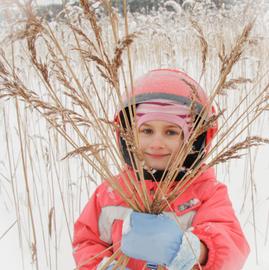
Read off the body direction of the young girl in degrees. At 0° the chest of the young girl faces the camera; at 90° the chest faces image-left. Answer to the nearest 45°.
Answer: approximately 0°
